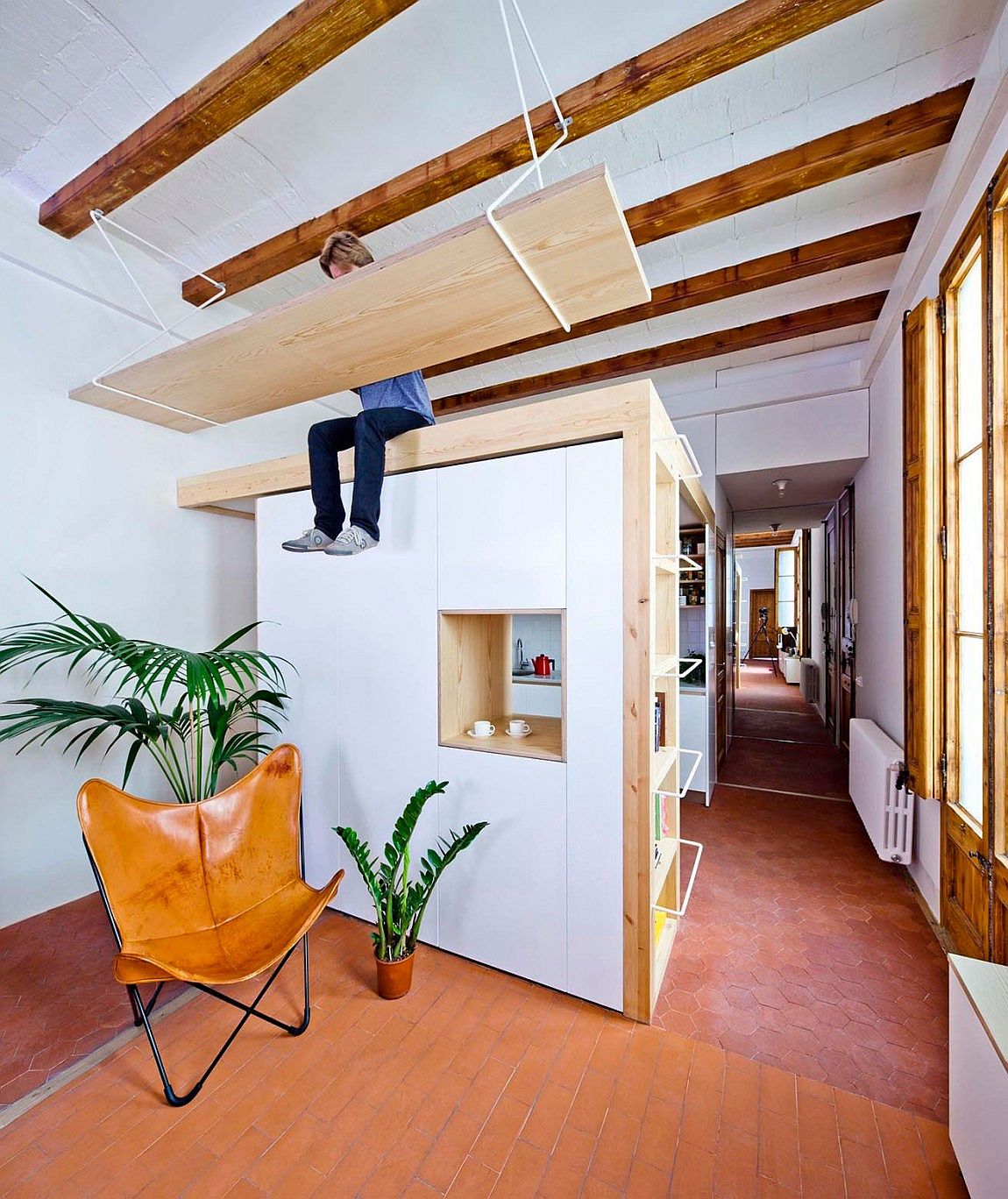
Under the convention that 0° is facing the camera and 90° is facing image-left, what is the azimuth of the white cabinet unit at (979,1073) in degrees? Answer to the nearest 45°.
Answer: approximately 90°

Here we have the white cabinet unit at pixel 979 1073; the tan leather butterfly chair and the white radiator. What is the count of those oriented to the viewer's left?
2

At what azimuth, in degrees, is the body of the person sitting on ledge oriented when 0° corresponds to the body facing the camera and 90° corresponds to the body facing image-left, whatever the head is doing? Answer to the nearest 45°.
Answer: approximately 45°

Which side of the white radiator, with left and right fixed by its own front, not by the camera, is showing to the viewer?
left

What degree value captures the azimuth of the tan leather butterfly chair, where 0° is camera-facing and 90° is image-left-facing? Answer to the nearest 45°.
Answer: approximately 315°

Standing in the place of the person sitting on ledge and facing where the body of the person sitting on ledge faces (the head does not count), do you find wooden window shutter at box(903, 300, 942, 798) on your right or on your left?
on your left

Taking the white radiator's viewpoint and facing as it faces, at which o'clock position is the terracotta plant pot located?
The terracotta plant pot is roughly at 10 o'clock from the white radiator.
